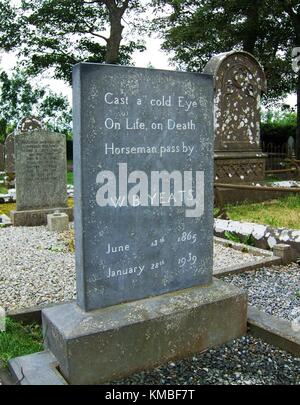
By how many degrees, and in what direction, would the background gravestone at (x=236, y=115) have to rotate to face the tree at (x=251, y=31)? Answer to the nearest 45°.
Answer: approximately 135° to its left

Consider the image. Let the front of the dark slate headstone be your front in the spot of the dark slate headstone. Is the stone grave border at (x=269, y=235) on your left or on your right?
on your left

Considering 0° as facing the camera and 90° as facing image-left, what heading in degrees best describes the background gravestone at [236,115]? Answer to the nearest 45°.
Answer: approximately 315°

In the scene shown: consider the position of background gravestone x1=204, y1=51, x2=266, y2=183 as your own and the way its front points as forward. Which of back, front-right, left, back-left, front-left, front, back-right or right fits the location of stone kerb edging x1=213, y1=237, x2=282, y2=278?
front-right

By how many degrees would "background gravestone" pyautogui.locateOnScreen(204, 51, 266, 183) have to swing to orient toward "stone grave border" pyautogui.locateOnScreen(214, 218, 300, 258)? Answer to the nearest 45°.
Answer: approximately 45° to its right

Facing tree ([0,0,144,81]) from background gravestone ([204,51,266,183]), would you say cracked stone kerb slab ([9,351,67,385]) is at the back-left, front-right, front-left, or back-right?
back-left

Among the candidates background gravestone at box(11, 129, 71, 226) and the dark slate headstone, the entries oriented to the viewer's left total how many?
0

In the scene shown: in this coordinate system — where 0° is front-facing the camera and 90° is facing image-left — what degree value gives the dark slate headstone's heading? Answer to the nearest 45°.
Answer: approximately 315°

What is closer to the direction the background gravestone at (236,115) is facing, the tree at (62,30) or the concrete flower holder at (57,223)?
the concrete flower holder

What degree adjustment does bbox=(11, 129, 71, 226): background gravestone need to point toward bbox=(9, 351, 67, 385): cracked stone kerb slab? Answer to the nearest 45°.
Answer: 0° — it already faces it

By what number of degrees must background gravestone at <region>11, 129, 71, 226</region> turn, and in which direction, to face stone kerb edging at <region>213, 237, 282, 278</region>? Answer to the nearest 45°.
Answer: approximately 45° to its left

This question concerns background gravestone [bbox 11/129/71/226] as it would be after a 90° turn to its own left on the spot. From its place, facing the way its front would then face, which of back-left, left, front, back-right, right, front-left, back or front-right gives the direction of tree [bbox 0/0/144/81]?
left

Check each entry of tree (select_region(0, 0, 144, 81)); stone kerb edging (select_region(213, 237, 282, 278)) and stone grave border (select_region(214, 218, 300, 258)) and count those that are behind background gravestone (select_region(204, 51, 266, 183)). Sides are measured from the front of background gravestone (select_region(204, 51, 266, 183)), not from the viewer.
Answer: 1

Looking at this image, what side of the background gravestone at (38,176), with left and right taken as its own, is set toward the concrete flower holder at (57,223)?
front

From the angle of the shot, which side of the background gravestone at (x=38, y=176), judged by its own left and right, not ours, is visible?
front
